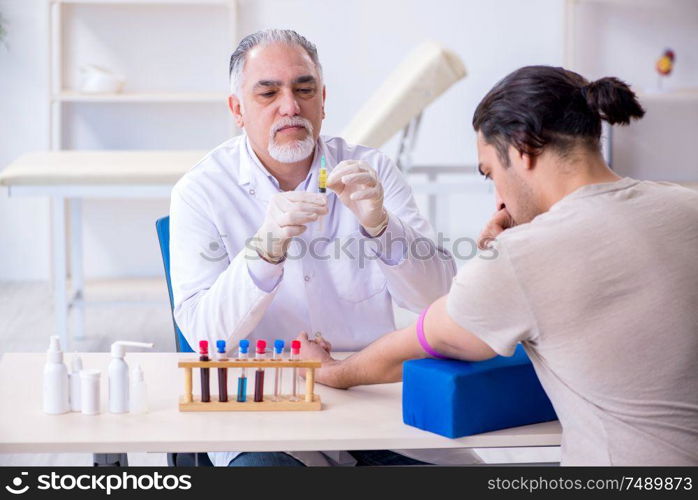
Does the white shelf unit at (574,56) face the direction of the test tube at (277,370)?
yes

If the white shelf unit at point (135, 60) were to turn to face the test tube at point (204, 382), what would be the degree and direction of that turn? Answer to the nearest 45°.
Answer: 0° — it already faces it

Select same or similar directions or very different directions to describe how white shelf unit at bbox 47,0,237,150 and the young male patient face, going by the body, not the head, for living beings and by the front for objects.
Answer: very different directions

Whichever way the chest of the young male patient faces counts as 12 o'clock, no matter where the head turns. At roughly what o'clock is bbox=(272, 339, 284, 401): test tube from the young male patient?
The test tube is roughly at 11 o'clock from the young male patient.

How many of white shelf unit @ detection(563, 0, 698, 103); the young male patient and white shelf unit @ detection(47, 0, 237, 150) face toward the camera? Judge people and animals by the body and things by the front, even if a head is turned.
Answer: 2

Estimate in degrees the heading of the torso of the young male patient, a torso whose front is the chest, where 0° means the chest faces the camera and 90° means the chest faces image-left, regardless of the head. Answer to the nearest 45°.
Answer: approximately 135°

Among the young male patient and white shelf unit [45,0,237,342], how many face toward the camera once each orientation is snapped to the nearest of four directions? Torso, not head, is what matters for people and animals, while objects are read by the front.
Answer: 1

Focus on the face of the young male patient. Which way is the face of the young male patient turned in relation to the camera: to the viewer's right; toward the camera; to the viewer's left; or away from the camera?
to the viewer's left

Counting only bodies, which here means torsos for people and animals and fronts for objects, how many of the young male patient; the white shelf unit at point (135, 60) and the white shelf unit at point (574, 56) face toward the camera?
2

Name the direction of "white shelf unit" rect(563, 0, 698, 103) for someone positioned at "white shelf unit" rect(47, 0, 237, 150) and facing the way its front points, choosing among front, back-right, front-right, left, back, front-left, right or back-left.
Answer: left
